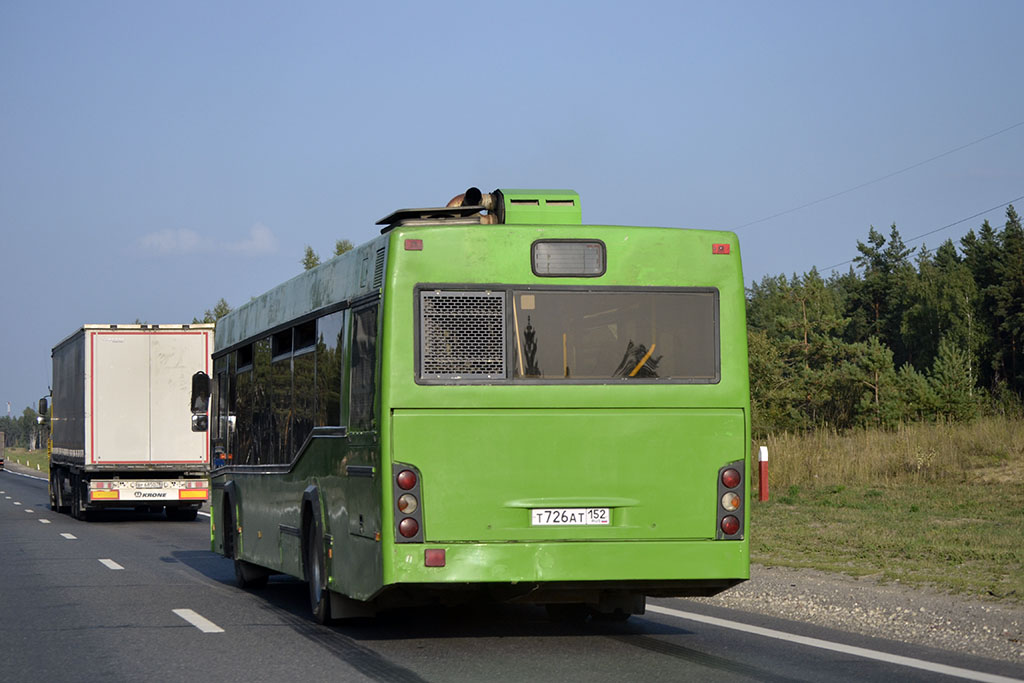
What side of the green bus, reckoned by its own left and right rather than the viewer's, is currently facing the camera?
back

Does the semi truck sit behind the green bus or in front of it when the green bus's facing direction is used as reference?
in front

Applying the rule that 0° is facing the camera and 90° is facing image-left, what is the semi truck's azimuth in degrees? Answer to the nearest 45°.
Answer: approximately 180°

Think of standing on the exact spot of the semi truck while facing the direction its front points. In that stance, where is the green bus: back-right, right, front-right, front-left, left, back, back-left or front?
back

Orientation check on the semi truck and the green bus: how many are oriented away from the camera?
2
